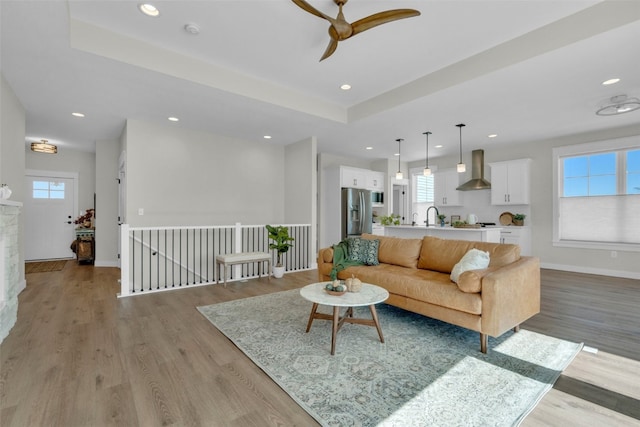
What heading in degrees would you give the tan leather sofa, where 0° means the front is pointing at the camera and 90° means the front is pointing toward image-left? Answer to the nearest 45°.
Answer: approximately 45°

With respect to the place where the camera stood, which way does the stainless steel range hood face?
facing the viewer and to the left of the viewer

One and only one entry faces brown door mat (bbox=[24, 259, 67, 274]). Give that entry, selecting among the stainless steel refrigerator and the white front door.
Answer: the white front door

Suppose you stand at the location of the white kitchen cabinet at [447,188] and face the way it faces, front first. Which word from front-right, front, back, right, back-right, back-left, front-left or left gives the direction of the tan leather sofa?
front-left

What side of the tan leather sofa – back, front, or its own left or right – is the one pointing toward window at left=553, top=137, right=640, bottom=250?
back

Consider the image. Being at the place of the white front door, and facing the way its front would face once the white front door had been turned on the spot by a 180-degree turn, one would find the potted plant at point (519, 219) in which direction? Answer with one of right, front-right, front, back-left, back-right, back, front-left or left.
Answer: back-right

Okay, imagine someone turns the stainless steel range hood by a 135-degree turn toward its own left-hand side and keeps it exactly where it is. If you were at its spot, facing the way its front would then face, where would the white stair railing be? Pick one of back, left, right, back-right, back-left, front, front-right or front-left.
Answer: back-right

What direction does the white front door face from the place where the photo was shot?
facing the viewer

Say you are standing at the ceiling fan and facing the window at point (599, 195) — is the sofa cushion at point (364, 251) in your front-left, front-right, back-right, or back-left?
front-left

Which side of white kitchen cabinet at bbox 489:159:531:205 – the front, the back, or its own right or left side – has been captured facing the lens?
front

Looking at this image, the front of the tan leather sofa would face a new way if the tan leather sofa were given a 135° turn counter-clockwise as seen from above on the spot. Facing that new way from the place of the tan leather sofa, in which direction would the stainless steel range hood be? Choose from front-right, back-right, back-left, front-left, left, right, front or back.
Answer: left

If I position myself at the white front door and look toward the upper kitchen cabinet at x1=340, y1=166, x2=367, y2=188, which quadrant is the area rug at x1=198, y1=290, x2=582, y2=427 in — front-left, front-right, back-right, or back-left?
front-right

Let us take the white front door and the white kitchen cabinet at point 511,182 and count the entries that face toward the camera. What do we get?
2

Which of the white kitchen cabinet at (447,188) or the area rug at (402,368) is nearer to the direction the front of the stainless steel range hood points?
the area rug

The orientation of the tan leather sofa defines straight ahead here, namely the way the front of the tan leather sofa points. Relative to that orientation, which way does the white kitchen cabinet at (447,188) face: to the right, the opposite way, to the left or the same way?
the same way

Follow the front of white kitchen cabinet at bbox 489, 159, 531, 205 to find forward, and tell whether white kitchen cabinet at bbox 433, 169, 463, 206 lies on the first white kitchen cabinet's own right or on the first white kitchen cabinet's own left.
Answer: on the first white kitchen cabinet's own right

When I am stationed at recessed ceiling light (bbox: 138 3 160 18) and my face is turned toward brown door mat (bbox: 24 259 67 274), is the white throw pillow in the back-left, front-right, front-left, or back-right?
back-right

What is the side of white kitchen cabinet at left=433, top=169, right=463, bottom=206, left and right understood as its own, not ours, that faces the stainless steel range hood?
left
